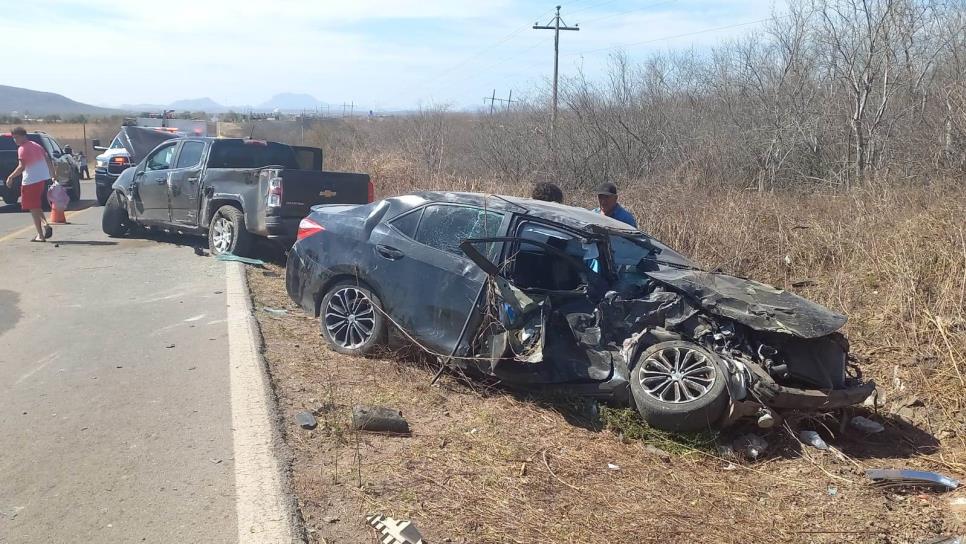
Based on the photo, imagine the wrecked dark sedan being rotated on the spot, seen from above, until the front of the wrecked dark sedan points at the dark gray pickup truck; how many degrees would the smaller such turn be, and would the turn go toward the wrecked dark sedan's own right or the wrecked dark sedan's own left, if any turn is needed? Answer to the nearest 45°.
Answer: approximately 180°

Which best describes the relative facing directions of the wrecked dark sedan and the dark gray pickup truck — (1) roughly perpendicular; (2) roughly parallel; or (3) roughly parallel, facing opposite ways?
roughly parallel, facing opposite ways

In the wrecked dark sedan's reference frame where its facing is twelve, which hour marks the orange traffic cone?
The orange traffic cone is roughly at 6 o'clock from the wrecked dark sedan.

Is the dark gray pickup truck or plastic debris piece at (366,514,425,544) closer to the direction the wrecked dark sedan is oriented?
the plastic debris piece

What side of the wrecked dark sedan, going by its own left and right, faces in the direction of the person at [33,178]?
back

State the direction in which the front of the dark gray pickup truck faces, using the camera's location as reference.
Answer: facing away from the viewer and to the left of the viewer

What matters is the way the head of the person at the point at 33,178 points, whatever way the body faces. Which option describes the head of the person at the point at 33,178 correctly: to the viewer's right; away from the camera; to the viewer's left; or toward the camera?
to the viewer's left

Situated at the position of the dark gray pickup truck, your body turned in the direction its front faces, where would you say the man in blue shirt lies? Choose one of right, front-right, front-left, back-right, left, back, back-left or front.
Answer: back

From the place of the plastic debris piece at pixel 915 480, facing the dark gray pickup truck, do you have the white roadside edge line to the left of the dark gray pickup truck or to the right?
left

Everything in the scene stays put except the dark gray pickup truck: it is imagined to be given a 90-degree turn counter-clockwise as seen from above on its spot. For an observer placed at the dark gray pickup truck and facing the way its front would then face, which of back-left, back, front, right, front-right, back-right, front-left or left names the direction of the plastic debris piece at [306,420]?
front-left

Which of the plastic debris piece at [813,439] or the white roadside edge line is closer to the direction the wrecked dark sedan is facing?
the plastic debris piece

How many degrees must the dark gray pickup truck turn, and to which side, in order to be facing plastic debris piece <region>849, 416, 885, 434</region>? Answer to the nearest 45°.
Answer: approximately 180°

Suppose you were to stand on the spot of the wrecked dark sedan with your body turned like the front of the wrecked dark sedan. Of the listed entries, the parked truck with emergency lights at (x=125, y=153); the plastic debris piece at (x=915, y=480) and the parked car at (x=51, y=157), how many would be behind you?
2

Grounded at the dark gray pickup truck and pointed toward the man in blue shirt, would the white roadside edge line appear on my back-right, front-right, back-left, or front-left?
front-right

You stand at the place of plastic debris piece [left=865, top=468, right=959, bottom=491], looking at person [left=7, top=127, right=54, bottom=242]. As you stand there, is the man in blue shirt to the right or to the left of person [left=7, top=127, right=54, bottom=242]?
right
